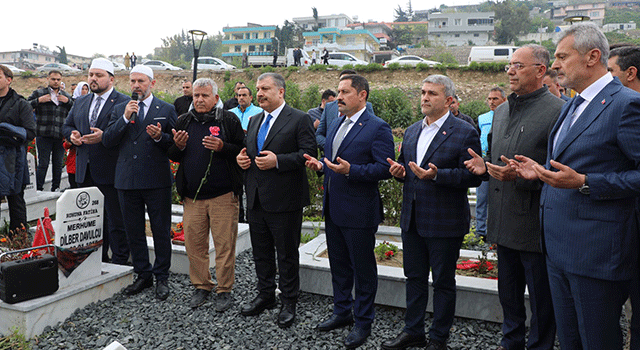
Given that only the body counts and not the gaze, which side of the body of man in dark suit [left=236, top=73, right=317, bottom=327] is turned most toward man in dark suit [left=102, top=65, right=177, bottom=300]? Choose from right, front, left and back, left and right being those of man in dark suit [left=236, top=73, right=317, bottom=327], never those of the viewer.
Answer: right

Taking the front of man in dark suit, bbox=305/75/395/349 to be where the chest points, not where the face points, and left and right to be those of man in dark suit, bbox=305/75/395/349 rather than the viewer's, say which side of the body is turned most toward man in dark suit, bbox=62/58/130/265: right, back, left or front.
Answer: right

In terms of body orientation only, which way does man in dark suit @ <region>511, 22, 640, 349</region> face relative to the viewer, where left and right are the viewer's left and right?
facing the viewer and to the left of the viewer

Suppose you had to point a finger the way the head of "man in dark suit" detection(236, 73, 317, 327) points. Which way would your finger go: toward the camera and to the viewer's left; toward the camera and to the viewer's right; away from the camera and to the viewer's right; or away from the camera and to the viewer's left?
toward the camera and to the viewer's left

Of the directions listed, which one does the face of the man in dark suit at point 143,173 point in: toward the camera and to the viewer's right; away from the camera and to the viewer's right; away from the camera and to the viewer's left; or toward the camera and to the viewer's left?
toward the camera and to the viewer's left

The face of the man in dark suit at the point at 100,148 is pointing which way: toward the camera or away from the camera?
toward the camera

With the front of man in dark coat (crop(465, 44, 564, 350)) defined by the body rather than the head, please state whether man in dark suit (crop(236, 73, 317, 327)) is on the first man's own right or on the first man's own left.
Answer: on the first man's own right

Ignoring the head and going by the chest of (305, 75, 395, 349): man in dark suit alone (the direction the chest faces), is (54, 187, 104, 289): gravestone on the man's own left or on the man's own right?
on the man's own right
